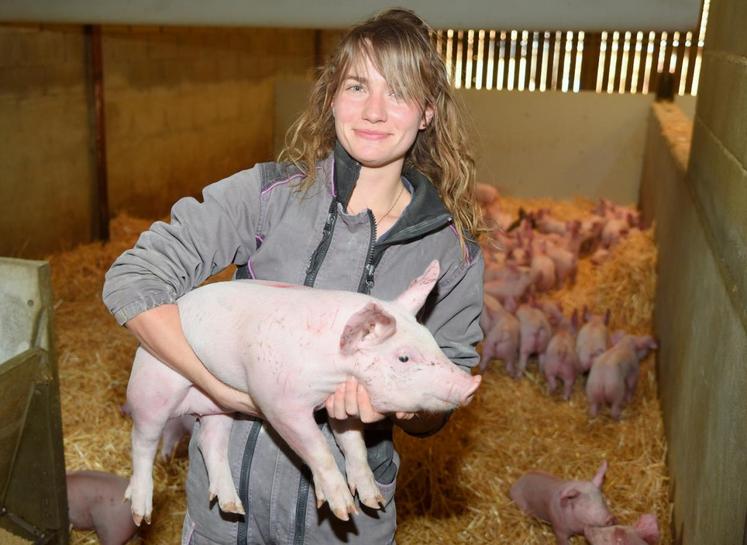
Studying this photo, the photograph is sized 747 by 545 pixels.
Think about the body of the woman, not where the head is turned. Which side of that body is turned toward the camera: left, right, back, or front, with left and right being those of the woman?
front

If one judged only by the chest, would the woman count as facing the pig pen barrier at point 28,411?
no

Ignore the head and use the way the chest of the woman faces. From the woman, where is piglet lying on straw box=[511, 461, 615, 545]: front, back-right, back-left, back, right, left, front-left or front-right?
back-left

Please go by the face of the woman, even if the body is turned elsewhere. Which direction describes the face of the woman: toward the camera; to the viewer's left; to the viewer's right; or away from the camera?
toward the camera

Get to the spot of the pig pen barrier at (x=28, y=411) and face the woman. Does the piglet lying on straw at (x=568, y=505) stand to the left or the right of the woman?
left
